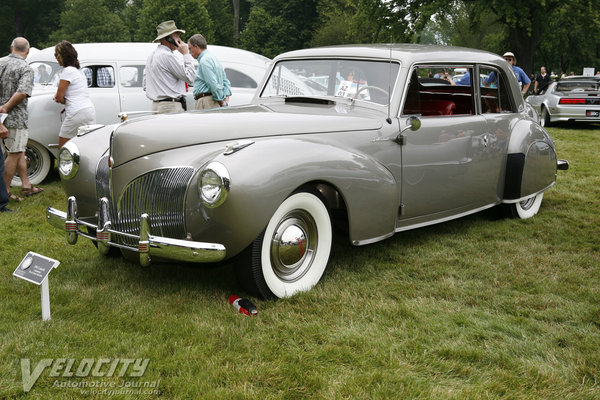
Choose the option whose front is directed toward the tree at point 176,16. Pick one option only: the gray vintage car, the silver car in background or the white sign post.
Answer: the silver car in background

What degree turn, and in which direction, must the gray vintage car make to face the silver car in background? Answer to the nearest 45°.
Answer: approximately 180°

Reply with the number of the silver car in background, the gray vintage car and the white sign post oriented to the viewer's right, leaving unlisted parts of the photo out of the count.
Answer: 0

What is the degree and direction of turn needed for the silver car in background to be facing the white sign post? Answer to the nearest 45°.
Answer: approximately 135° to its left

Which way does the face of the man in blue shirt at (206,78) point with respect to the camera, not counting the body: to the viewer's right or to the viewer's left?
to the viewer's left

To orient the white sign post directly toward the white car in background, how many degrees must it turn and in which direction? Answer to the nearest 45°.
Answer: approximately 135° to its right

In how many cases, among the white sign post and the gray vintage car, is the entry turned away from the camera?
0

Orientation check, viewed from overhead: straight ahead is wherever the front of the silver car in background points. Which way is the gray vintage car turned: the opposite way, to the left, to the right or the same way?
to the left

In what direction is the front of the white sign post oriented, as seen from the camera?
facing the viewer and to the left of the viewer

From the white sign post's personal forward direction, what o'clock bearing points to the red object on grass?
The red object on grass is roughly at 8 o'clock from the white sign post.

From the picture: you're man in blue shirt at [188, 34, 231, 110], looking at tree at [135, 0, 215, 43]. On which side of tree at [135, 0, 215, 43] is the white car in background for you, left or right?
left

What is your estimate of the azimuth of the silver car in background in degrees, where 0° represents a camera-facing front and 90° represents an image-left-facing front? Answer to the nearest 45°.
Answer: approximately 135°

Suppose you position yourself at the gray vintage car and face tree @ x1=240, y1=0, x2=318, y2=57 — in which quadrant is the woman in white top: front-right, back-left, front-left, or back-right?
front-left
